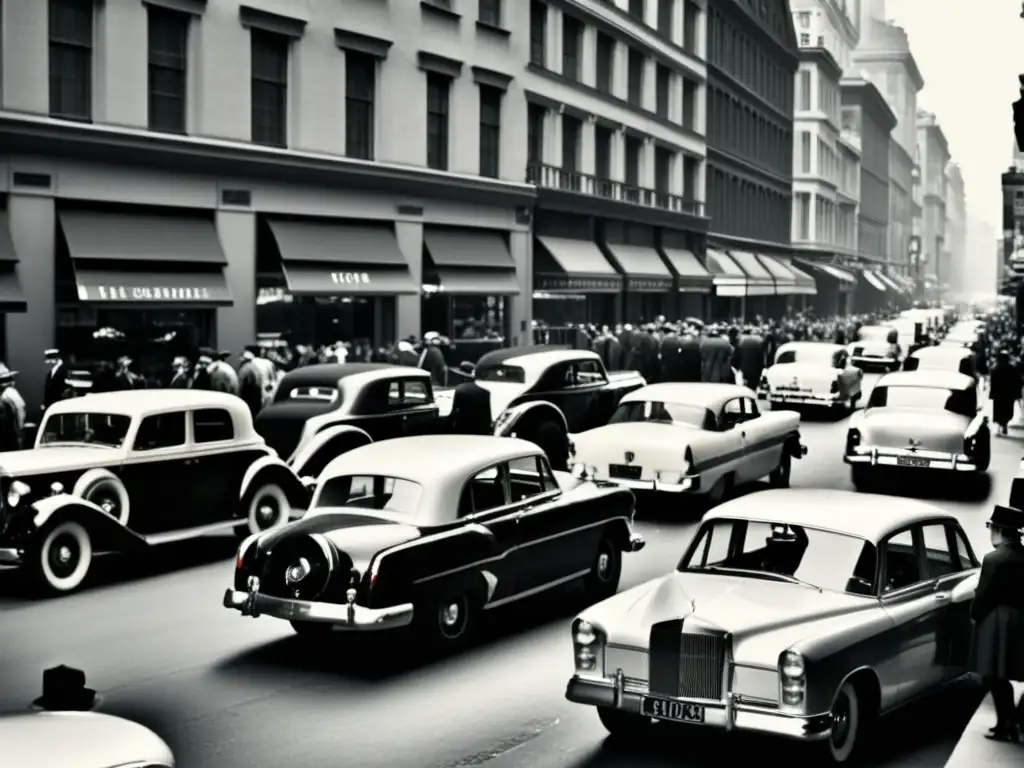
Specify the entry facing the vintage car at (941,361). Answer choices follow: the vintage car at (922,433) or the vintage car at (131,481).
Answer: the vintage car at (922,433)

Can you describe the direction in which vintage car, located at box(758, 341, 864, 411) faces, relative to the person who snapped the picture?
facing away from the viewer and to the right of the viewer

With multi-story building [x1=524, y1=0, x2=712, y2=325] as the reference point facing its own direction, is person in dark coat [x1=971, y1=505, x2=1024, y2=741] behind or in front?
in front

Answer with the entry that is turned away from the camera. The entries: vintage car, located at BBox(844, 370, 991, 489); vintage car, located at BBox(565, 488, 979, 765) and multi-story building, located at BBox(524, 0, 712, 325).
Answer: vintage car, located at BBox(844, 370, 991, 489)

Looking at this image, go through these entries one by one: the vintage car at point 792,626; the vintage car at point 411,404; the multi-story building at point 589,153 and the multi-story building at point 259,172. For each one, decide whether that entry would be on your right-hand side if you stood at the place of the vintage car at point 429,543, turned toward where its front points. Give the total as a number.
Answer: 1

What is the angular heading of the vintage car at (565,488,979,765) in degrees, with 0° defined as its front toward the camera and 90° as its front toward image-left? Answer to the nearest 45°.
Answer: approximately 45°

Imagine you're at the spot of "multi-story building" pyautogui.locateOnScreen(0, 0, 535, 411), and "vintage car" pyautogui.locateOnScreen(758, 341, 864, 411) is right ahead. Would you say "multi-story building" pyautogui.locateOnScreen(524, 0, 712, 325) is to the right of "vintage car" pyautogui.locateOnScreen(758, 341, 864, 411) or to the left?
left

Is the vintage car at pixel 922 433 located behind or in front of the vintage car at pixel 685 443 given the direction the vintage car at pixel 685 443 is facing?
in front

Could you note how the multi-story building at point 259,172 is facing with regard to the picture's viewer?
facing the viewer and to the right of the viewer

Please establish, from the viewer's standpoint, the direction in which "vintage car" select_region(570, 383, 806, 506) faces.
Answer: facing away from the viewer and to the right of the viewer

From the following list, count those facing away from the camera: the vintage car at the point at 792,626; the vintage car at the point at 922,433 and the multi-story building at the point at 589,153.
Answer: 1

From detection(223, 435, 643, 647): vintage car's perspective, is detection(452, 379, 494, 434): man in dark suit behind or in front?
in front

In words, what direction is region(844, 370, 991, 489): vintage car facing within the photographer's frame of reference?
facing away from the viewer

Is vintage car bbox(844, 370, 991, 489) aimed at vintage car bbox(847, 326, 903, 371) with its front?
yes
